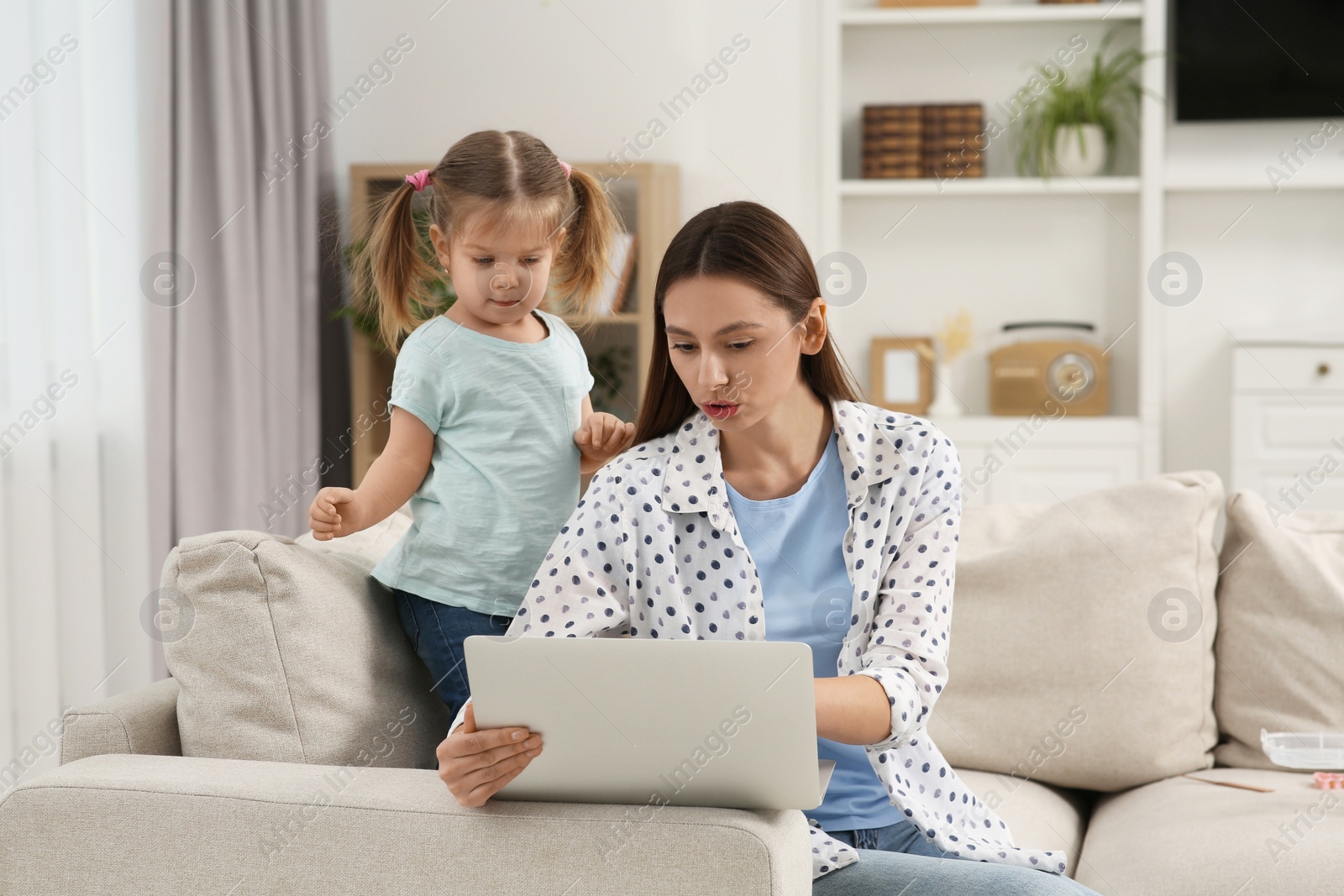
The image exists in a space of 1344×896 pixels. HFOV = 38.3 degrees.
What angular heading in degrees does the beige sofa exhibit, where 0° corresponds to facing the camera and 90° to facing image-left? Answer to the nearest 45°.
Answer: approximately 315°

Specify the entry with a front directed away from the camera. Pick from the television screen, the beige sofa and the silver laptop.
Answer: the silver laptop

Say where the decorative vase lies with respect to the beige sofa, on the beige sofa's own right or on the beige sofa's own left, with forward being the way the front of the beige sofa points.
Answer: on the beige sofa's own left

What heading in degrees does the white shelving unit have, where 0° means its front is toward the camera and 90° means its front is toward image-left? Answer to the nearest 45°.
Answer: approximately 0°

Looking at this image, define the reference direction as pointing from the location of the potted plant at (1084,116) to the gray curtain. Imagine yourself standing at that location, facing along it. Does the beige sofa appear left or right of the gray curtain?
left

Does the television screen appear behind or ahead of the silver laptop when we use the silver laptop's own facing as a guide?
ahead

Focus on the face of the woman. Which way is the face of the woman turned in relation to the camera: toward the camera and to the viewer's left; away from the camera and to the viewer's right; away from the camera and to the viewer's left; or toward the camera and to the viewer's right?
toward the camera and to the viewer's left

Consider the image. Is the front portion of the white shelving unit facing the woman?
yes

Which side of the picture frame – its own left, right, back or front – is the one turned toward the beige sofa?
front

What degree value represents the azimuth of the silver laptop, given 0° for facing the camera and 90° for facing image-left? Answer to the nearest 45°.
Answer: approximately 180°
